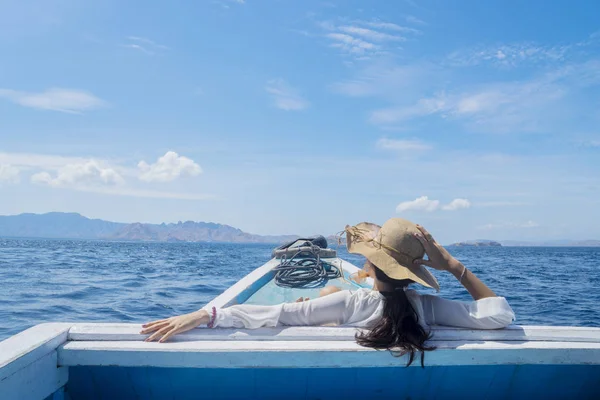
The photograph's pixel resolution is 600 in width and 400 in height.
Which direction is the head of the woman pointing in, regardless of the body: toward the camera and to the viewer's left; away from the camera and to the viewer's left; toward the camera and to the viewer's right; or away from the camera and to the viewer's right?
away from the camera and to the viewer's left

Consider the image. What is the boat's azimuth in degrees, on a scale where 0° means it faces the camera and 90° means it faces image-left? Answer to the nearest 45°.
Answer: approximately 180°

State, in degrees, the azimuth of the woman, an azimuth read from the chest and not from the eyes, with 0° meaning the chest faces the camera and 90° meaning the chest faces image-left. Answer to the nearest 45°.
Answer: approximately 180°

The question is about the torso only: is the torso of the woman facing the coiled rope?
yes
